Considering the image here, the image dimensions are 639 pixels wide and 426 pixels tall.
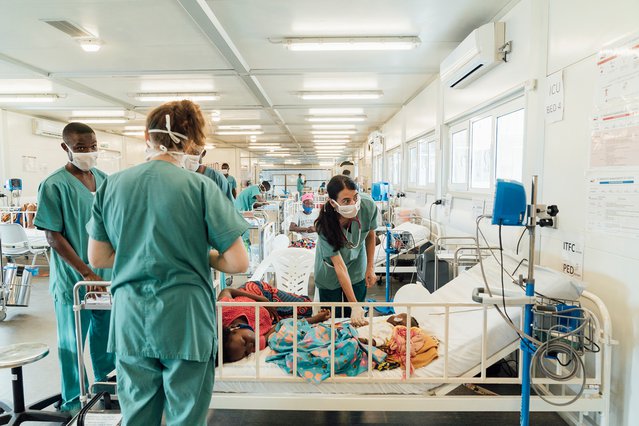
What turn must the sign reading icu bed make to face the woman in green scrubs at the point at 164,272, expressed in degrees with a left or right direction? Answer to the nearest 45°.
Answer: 0° — it already faces them

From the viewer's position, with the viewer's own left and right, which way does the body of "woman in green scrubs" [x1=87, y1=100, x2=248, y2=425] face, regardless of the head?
facing away from the viewer

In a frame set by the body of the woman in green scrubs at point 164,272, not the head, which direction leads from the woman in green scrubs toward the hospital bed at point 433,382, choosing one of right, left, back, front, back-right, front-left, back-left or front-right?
right

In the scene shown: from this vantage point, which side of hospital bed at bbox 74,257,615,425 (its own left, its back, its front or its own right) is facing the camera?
left

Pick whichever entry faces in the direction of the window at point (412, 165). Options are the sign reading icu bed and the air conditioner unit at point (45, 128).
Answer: the air conditioner unit

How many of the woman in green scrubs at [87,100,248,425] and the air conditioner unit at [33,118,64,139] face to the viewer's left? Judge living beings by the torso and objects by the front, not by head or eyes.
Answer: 0

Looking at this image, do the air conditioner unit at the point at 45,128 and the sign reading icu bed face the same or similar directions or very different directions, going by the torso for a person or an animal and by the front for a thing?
very different directions

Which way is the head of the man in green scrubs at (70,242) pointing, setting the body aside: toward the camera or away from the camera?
toward the camera

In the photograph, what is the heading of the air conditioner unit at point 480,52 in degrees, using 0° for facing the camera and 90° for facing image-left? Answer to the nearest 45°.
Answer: approximately 45°

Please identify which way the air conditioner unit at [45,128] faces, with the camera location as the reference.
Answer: facing the viewer and to the right of the viewer

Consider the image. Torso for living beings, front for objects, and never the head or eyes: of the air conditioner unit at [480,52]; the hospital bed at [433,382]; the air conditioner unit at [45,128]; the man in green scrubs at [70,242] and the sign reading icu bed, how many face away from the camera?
0

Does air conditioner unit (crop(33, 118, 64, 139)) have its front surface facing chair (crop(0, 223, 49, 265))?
no

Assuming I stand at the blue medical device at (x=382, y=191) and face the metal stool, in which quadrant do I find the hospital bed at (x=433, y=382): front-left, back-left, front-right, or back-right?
front-left

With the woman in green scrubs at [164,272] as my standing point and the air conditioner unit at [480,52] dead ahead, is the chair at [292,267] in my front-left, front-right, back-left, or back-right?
front-left

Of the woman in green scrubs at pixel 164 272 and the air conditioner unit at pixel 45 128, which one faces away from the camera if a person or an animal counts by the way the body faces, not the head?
the woman in green scrubs

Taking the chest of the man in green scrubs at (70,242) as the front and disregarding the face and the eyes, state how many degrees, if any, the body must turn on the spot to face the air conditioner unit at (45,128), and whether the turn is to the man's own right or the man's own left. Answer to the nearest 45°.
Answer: approximately 135° to the man's own left

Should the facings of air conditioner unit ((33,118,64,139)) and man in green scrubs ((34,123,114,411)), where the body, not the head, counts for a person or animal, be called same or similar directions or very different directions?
same or similar directions
